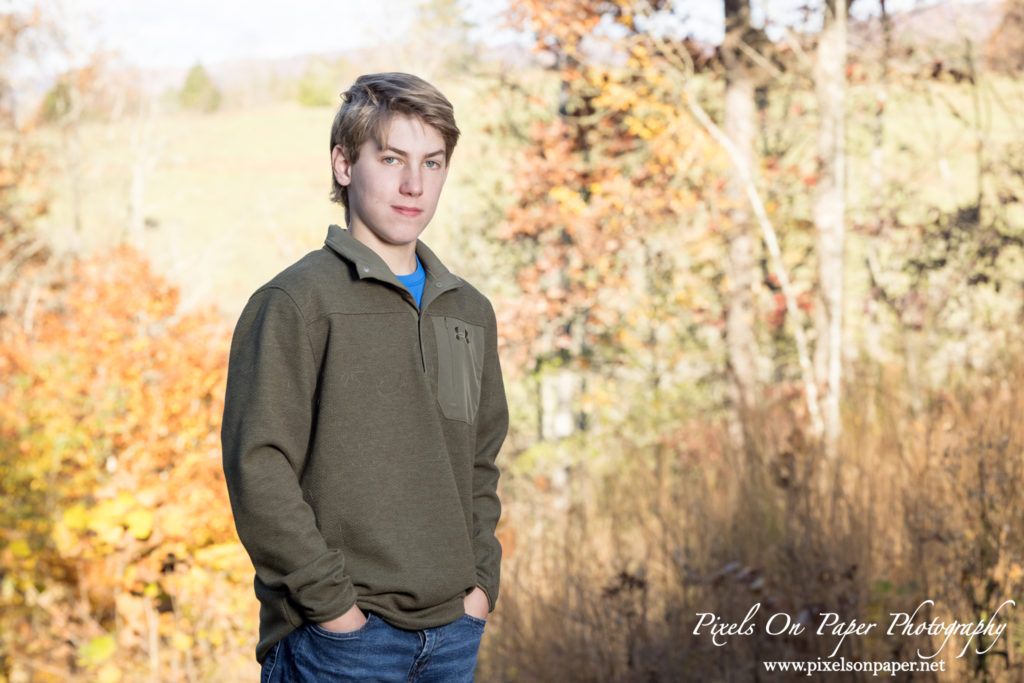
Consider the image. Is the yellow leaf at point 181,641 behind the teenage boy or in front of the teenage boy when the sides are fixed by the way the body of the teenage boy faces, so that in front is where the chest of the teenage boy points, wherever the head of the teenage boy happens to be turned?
behind

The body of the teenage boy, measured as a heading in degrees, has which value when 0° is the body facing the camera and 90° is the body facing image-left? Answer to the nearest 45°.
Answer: approximately 315°

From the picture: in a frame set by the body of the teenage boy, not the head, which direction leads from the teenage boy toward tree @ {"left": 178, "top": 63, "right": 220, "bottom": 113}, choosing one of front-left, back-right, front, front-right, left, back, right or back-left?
back-left
